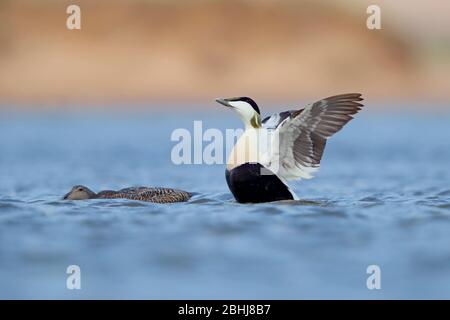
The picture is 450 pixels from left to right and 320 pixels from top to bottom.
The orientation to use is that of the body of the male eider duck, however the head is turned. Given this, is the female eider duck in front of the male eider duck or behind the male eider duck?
in front

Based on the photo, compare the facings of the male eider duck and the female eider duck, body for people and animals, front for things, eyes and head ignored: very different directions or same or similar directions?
same or similar directions

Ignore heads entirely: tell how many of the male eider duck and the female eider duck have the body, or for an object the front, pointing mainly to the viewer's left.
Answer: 2

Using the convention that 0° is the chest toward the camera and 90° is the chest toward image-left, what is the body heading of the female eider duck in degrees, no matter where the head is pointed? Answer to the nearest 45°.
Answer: approximately 90°

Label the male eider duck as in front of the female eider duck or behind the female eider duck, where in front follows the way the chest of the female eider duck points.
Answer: behind

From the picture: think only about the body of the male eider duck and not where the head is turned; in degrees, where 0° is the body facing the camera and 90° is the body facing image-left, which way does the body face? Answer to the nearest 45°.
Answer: approximately 90°
